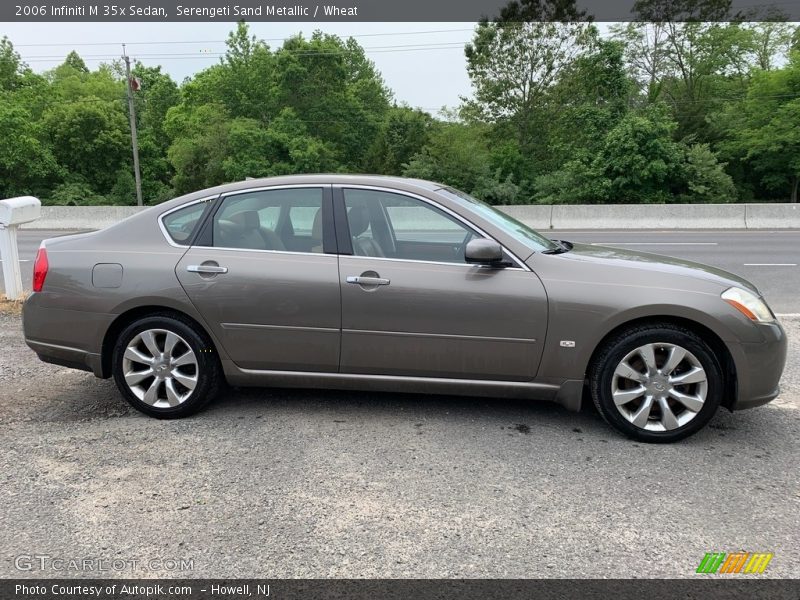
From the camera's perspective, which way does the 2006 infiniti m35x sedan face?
to the viewer's right

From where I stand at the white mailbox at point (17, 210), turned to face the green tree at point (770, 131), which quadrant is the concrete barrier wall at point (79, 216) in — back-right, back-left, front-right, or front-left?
front-left

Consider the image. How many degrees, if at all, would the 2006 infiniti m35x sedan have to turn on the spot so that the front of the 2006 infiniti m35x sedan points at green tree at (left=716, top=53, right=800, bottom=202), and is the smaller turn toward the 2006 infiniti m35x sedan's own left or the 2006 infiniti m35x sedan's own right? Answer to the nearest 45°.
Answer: approximately 45° to the 2006 infiniti m35x sedan's own left

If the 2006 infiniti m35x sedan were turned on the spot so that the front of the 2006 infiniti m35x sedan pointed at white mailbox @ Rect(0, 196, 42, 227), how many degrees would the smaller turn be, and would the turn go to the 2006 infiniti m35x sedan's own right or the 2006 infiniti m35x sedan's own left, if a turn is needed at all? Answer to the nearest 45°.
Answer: approximately 135° to the 2006 infiniti m35x sedan's own left

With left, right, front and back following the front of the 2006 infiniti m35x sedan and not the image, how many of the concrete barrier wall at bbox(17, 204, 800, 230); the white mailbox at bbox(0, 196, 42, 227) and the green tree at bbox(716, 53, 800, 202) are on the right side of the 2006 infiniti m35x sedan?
0

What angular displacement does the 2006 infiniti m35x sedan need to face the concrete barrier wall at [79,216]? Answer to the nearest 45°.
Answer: approximately 135° to its left

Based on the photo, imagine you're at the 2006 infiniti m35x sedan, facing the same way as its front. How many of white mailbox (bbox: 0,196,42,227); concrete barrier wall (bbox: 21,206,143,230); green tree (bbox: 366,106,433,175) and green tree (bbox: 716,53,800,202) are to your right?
0

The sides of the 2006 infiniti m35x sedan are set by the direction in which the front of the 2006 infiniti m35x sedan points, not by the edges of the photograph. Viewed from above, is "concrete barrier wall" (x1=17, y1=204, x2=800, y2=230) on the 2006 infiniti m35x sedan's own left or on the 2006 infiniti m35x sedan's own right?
on the 2006 infiniti m35x sedan's own left

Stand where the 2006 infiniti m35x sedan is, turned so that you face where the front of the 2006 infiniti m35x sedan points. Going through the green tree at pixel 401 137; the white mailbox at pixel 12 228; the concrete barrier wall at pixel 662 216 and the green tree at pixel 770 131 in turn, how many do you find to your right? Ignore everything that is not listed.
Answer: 0

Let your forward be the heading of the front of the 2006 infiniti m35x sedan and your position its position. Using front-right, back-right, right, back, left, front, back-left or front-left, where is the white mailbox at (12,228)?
back-left

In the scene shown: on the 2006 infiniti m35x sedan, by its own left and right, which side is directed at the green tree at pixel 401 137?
left

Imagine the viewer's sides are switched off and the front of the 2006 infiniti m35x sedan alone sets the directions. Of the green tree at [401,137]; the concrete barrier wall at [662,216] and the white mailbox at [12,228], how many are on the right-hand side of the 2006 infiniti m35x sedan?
0
